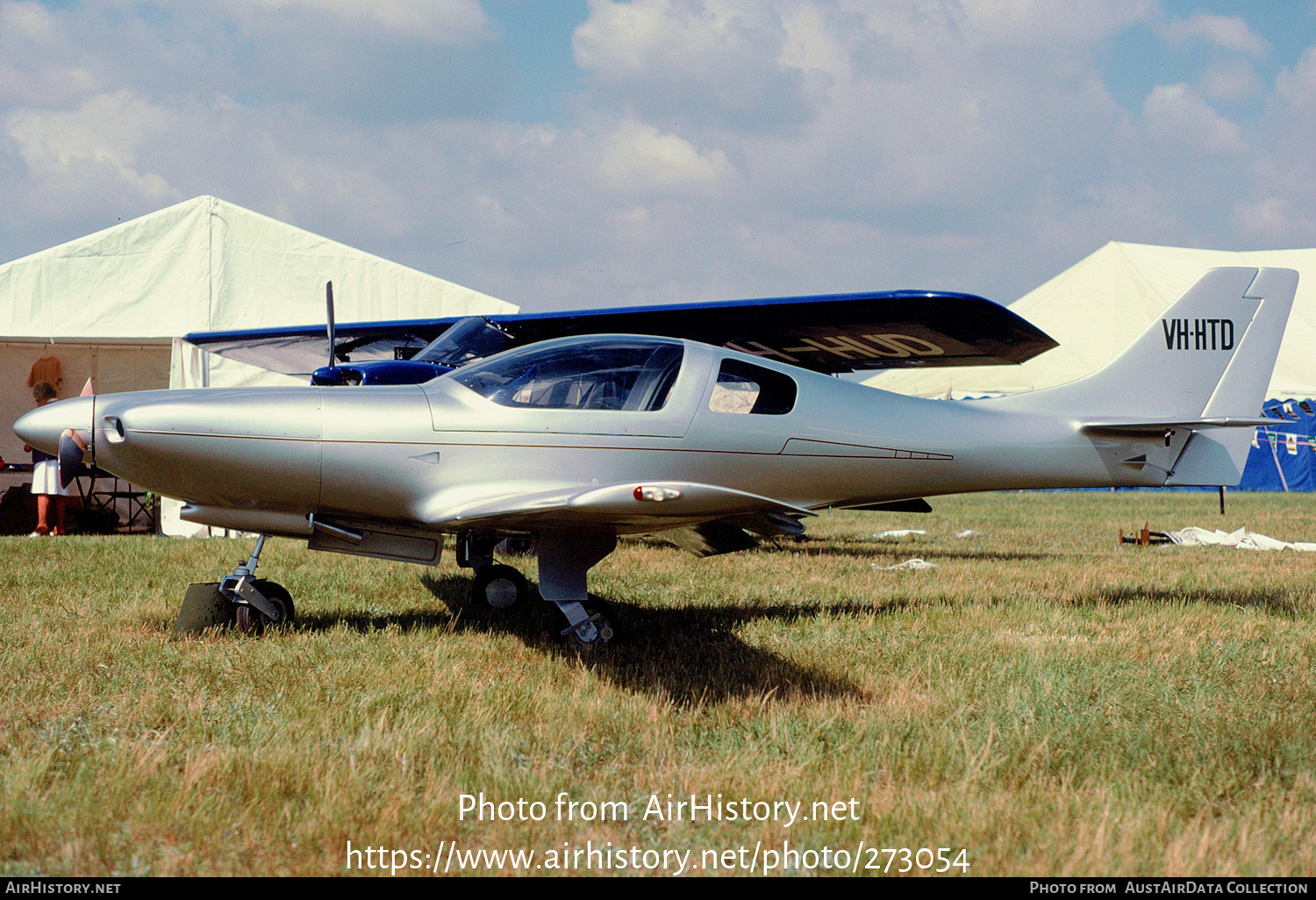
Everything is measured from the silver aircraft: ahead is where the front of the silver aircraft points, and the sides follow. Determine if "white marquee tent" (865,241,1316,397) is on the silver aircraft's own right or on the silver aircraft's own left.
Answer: on the silver aircraft's own right

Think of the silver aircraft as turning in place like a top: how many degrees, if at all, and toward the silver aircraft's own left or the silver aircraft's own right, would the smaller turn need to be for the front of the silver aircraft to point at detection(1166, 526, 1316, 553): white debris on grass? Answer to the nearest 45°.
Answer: approximately 135° to the silver aircraft's own right

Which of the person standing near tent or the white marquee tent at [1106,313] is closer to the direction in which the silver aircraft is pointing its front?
the person standing near tent

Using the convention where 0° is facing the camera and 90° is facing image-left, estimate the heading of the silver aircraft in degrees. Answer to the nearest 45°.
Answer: approximately 90°

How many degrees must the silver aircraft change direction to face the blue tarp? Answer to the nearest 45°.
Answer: approximately 135° to its right

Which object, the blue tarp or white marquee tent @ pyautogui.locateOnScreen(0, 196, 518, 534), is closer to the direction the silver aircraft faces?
the white marquee tent

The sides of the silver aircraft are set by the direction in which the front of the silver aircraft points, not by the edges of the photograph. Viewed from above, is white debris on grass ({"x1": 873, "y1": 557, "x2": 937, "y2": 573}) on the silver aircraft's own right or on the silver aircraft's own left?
on the silver aircraft's own right

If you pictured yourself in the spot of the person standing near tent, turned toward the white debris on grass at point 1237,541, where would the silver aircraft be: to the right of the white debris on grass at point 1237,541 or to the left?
right

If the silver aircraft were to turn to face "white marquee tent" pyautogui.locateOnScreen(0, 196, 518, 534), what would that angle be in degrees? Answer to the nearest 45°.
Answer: approximately 45° to its right

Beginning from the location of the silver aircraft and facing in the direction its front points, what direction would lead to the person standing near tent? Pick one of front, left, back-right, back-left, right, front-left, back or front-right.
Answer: front-right

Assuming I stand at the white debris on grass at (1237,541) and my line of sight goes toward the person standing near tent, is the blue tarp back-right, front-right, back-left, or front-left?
back-right
